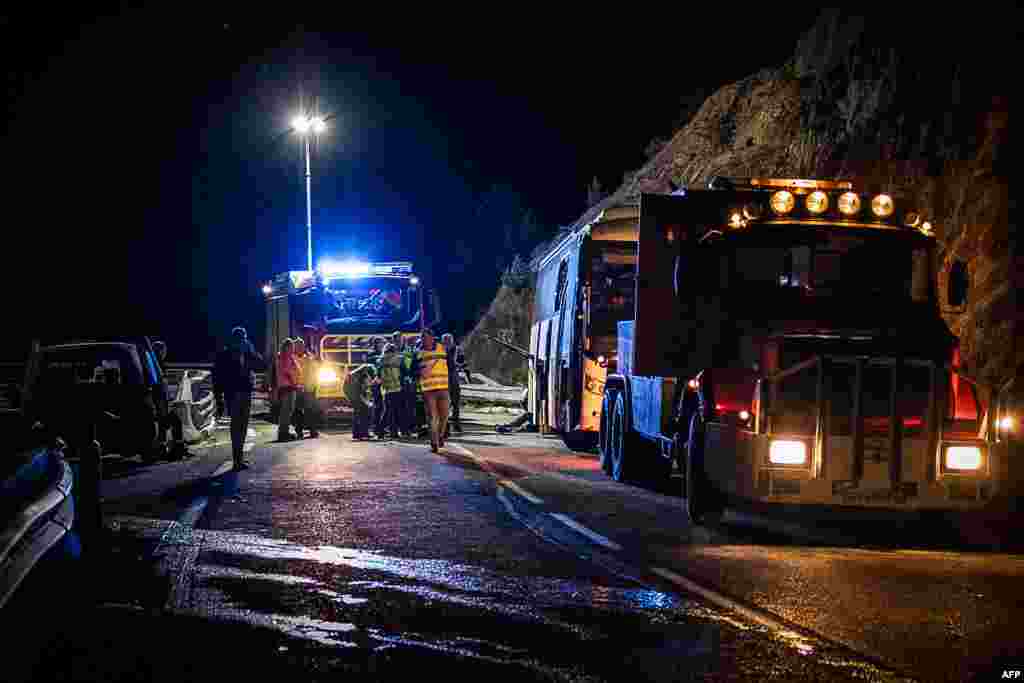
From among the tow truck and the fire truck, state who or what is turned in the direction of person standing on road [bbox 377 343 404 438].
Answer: the fire truck

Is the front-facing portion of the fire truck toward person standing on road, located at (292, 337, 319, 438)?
yes

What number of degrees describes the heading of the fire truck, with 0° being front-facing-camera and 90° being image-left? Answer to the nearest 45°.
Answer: approximately 0°

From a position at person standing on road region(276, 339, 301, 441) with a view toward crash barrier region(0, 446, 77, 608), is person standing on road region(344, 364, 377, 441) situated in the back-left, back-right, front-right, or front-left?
back-left

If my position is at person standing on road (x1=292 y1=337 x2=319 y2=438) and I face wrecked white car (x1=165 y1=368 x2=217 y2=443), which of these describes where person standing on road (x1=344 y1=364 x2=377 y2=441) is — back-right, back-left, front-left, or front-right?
back-left

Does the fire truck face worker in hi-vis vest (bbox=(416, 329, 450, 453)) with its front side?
yes

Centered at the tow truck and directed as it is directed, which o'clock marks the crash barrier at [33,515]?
The crash barrier is roughly at 2 o'clock from the tow truck.

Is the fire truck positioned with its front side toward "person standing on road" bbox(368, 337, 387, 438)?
yes
